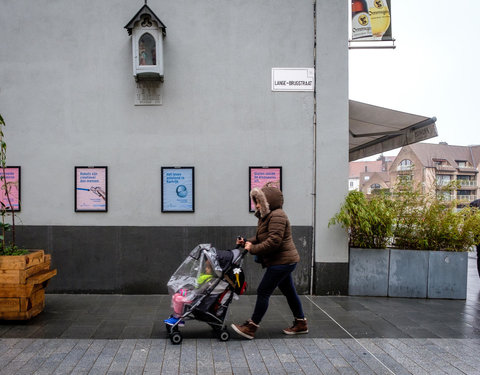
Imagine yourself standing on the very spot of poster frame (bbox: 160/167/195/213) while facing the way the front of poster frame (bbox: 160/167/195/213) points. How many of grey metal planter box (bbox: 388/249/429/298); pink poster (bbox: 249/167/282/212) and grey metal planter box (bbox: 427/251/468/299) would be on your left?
3

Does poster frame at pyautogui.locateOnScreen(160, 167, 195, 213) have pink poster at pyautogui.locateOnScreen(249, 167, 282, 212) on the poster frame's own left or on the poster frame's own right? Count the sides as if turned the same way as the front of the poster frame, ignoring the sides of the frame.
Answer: on the poster frame's own left

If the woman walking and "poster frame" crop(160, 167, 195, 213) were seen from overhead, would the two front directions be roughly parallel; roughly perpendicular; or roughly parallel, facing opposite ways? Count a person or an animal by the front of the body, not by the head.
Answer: roughly perpendicular

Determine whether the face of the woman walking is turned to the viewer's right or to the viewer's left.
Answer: to the viewer's left

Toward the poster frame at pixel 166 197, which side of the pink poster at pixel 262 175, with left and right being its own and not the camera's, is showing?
right

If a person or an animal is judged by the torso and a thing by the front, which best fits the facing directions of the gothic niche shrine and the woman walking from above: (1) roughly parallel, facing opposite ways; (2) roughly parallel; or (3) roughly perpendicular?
roughly perpendicular

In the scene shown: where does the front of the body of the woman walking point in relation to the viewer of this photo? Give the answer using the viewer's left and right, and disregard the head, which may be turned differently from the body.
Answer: facing to the left of the viewer
